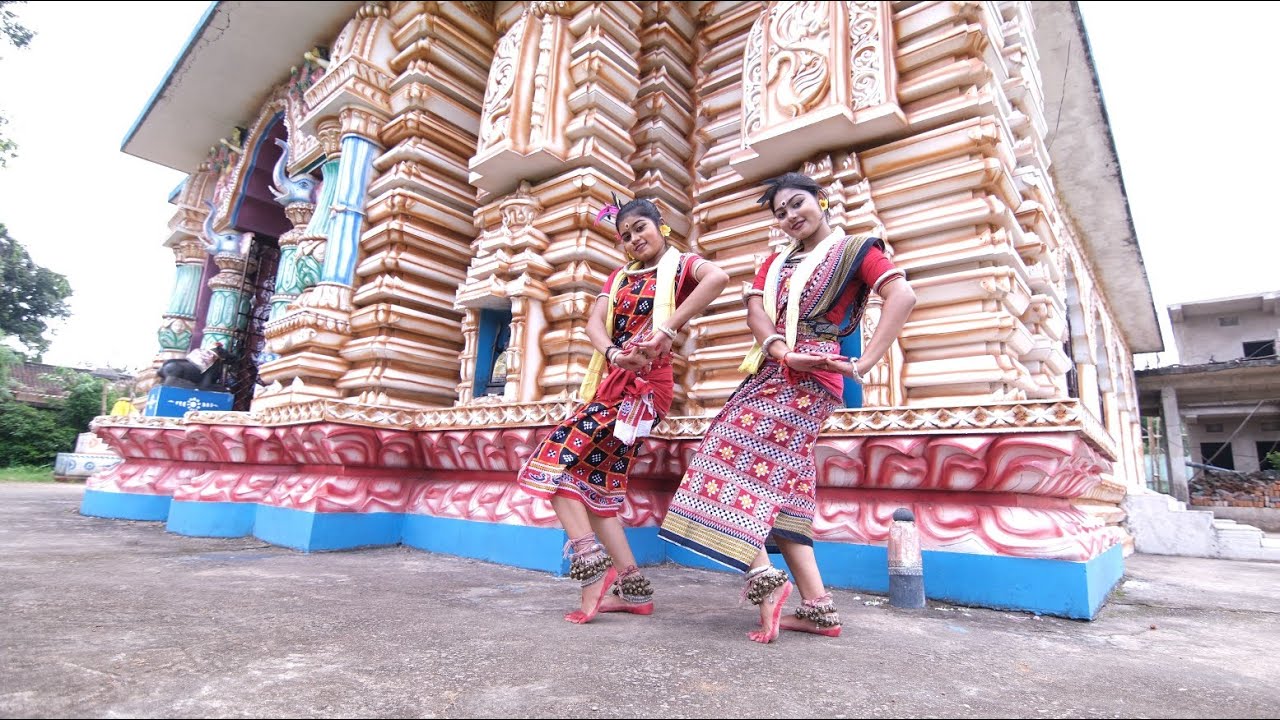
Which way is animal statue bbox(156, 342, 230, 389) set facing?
to the viewer's right

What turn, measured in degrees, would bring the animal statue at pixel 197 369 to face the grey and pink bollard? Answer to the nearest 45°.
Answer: approximately 90° to its right
